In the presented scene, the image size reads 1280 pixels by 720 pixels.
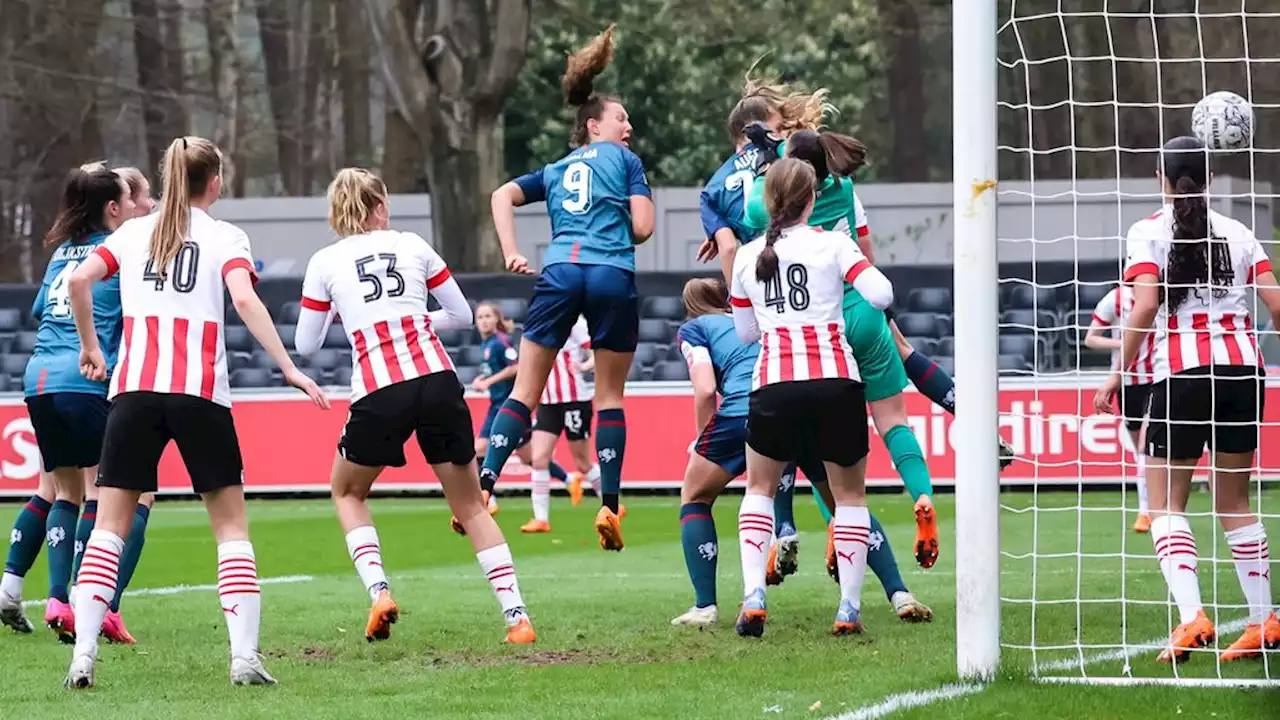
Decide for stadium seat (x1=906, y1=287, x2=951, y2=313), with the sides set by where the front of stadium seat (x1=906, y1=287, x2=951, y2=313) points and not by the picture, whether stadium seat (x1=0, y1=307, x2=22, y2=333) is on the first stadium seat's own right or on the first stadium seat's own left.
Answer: on the first stadium seat's own right

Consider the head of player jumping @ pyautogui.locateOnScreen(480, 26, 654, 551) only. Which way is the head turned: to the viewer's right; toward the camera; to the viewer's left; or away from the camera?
to the viewer's right

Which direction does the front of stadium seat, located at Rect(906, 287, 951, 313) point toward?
toward the camera

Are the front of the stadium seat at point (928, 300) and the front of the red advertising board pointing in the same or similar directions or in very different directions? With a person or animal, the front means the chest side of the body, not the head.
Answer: same or similar directions

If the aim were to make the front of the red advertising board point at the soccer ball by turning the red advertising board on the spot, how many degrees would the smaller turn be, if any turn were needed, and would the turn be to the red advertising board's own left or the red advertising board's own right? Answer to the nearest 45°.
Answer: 0° — it already faces it

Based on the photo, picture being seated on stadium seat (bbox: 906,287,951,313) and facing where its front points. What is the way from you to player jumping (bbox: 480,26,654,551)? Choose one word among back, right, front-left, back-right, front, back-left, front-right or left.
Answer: front

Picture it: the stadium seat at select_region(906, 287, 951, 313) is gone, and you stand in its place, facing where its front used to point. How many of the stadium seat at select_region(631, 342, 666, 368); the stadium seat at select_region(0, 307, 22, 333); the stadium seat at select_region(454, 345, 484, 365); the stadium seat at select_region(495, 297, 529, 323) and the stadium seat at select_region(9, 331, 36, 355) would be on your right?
5

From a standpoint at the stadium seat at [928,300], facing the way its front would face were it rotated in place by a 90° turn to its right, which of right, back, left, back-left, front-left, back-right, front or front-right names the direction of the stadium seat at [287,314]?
front

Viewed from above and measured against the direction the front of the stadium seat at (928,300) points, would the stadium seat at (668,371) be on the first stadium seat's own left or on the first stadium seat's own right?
on the first stadium seat's own right

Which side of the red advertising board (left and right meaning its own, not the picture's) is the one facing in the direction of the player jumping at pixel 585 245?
front

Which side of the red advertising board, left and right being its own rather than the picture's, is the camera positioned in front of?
front

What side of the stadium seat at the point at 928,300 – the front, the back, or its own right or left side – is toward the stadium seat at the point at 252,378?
right

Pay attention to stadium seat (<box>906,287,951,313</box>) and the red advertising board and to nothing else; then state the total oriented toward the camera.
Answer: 2

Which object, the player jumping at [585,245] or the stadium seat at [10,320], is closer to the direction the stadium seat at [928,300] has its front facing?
the player jumping
